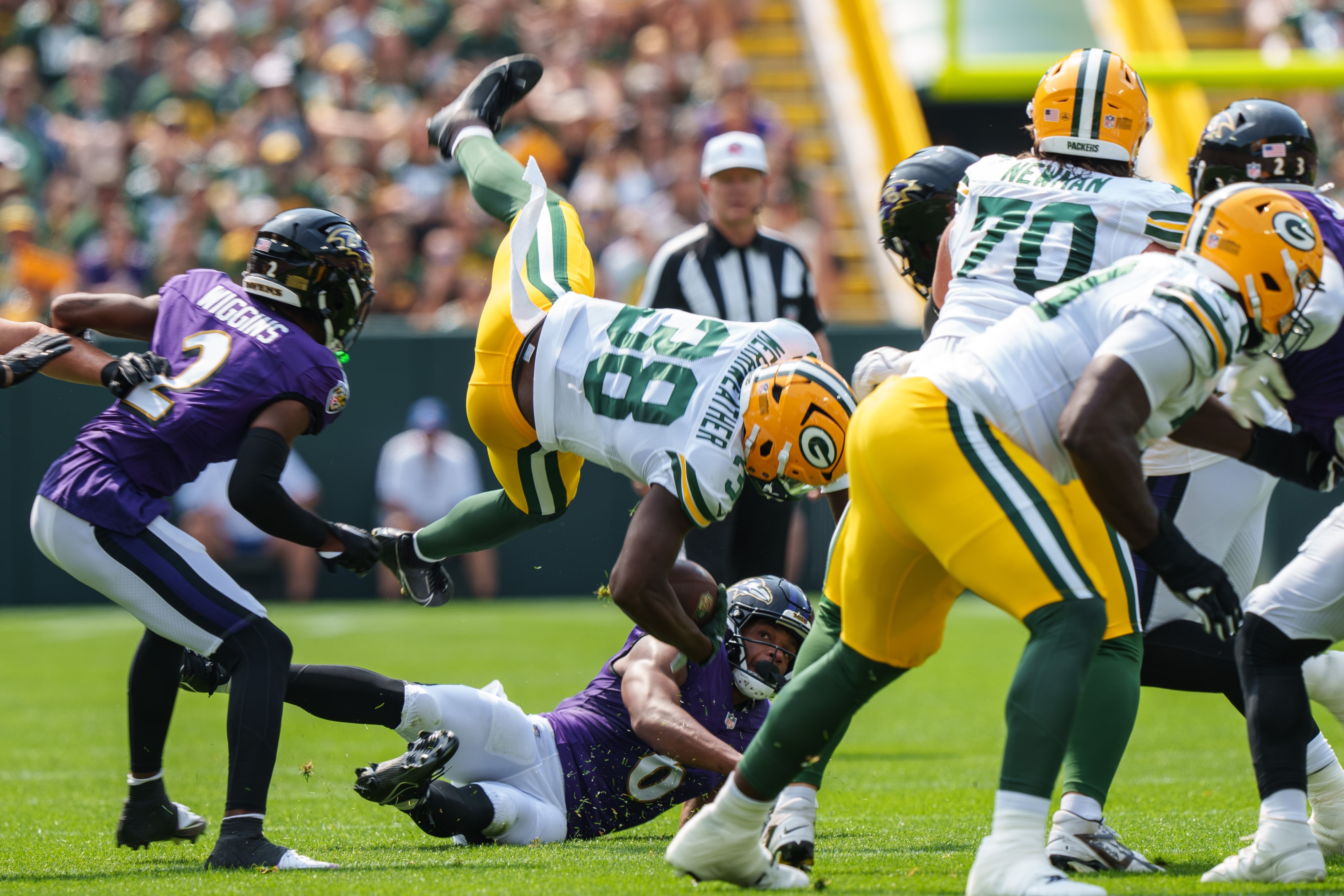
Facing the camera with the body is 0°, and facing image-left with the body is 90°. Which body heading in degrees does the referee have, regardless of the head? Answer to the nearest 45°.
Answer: approximately 0°

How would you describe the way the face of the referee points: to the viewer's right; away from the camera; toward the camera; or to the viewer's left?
toward the camera

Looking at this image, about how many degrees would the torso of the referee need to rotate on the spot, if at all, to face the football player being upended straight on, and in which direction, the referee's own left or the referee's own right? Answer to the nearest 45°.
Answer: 0° — they already face them
